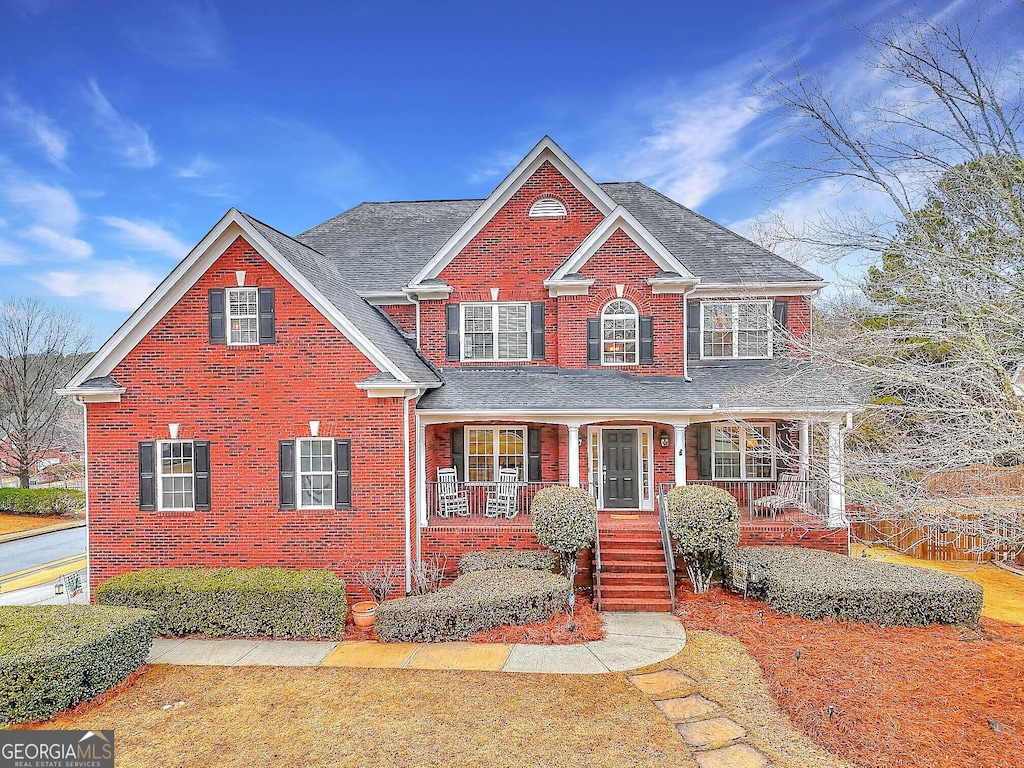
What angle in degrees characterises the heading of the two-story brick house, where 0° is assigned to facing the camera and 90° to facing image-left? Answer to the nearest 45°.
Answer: approximately 0°

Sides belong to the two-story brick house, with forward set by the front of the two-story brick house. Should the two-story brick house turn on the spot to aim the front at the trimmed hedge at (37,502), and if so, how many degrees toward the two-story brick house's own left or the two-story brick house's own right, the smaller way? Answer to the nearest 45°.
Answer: approximately 135° to the two-story brick house's own right
